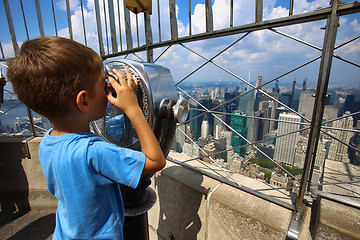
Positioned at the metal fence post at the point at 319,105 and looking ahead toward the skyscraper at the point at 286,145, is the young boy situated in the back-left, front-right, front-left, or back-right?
back-left

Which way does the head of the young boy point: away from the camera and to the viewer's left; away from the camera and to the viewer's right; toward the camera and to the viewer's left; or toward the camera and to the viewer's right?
away from the camera and to the viewer's right

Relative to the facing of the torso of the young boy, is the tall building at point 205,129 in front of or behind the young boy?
in front

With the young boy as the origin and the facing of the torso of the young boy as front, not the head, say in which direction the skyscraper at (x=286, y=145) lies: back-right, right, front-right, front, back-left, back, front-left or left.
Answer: front-right

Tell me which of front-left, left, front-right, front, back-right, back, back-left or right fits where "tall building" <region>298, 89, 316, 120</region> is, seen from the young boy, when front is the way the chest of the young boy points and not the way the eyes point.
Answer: front-right

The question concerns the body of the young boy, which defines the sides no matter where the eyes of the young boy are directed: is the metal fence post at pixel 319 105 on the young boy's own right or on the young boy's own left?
on the young boy's own right

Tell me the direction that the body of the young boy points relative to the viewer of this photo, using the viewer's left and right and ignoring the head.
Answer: facing away from the viewer and to the right of the viewer
